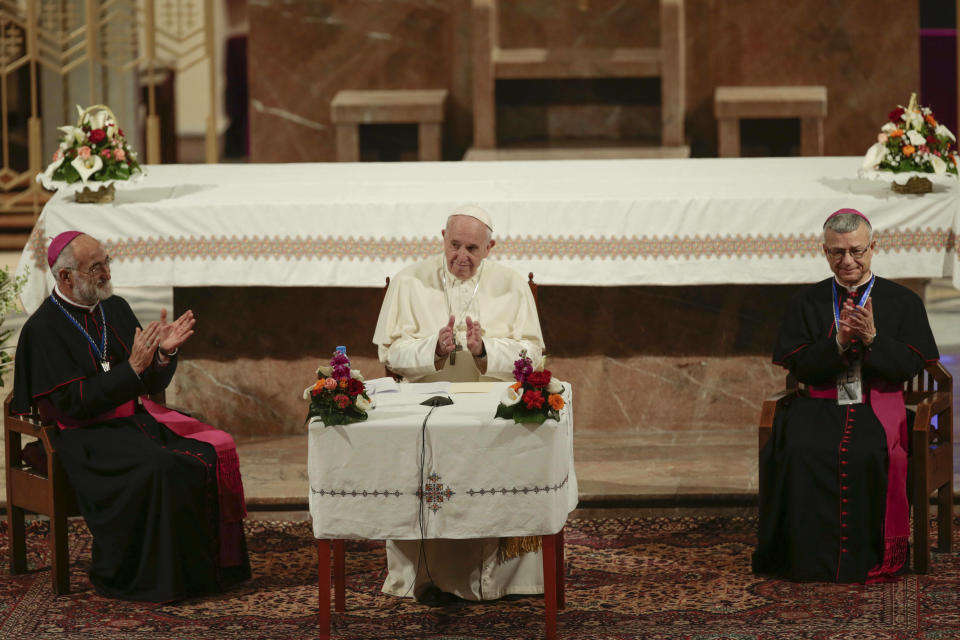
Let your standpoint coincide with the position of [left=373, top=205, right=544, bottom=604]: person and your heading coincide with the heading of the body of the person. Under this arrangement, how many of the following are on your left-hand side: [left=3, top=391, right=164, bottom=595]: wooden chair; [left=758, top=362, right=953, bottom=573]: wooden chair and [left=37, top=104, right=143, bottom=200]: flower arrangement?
1

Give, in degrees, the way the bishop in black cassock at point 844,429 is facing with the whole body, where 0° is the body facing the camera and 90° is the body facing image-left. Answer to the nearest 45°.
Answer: approximately 0°

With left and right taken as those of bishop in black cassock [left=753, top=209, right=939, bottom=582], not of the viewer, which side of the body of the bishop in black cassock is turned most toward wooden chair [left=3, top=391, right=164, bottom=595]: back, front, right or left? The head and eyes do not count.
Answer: right

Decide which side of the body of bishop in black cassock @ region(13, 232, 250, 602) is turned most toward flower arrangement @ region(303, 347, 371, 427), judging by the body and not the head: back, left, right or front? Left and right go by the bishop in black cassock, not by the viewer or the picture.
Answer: front

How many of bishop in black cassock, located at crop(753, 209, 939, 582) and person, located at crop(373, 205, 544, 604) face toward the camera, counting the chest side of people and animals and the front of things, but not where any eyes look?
2

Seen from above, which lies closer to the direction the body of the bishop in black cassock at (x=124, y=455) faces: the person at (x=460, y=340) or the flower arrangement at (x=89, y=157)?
the person

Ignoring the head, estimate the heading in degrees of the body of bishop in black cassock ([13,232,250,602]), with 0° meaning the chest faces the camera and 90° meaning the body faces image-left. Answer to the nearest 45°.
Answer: approximately 315°

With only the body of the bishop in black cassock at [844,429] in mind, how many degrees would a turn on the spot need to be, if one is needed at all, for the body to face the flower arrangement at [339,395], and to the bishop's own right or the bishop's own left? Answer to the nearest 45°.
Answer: approximately 45° to the bishop's own right

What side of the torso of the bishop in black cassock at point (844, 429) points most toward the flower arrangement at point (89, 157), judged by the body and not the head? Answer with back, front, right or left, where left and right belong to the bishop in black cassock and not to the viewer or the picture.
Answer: right

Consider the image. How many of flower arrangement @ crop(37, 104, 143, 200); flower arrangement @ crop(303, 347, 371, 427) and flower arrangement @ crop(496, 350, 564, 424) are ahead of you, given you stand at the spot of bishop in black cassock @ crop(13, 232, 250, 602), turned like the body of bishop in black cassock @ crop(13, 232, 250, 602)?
2

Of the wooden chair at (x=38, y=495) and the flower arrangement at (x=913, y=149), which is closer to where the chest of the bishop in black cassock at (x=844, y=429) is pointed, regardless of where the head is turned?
the wooden chair

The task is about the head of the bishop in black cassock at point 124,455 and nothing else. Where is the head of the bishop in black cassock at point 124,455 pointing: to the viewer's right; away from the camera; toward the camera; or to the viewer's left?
to the viewer's right
